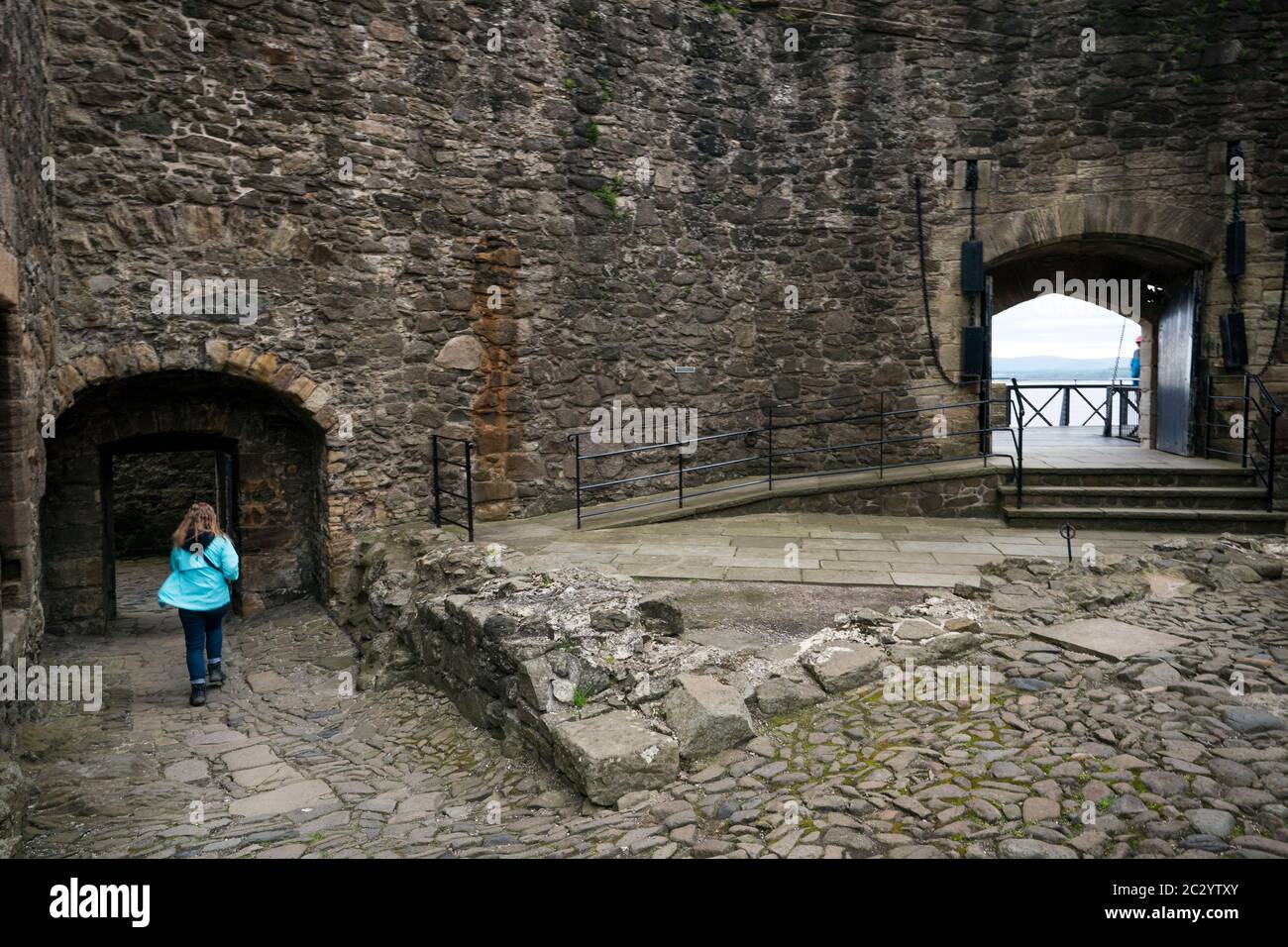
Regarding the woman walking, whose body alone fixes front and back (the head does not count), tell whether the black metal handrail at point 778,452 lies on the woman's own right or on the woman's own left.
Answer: on the woman's own right

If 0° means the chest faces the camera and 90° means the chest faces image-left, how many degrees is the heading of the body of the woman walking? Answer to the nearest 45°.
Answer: approximately 180°

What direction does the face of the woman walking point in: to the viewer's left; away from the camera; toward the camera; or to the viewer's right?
away from the camera

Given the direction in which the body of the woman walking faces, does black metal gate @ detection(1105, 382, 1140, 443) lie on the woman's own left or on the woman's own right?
on the woman's own right

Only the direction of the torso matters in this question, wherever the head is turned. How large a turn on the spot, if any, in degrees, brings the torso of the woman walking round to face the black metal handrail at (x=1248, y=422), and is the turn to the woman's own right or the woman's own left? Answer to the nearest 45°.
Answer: approximately 90° to the woman's own right
